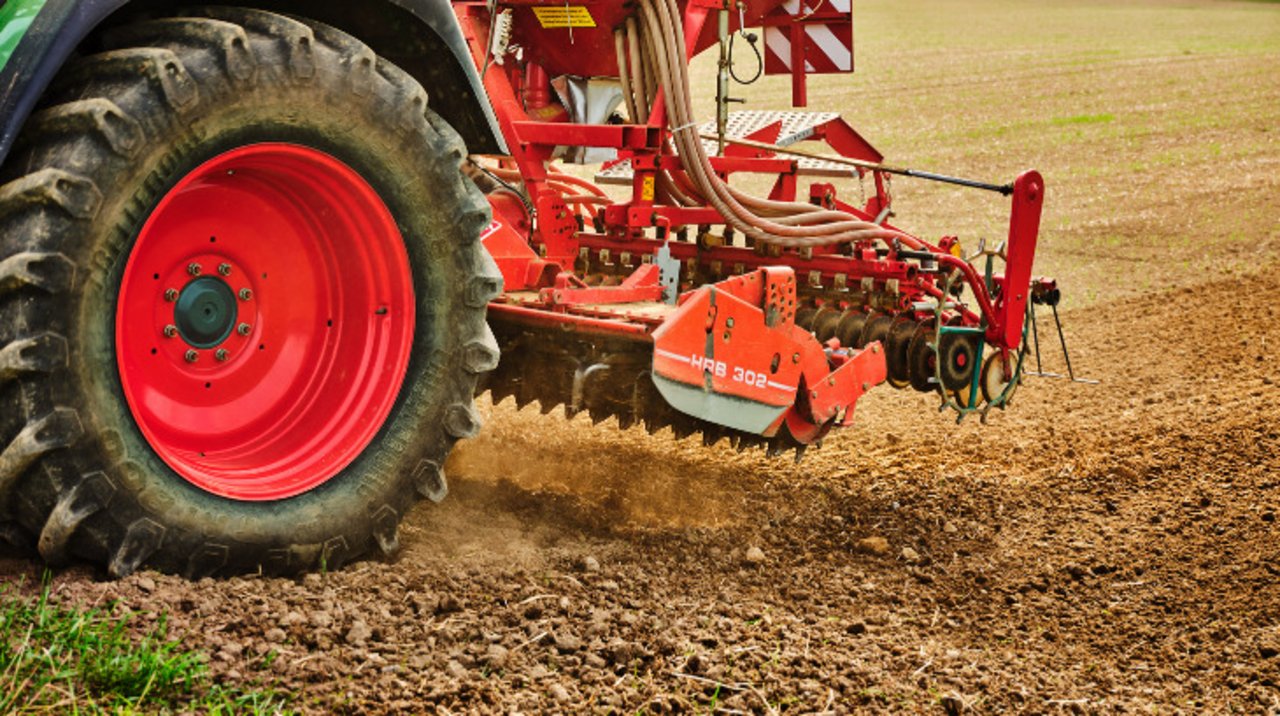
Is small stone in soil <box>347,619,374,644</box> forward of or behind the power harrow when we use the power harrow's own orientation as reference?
forward

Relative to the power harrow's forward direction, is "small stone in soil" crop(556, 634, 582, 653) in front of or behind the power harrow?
in front

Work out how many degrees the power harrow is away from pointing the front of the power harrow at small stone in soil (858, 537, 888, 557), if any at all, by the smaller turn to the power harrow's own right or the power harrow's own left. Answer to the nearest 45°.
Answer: approximately 90° to the power harrow's own left

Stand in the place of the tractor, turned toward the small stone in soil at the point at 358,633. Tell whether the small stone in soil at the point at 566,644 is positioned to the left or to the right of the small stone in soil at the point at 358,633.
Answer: left

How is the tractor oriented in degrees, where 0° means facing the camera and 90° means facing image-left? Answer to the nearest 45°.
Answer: approximately 45°

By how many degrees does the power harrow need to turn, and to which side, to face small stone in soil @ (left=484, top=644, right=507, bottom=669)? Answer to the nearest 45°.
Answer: approximately 45° to its left

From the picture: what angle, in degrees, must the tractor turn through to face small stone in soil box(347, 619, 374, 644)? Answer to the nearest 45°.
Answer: approximately 45° to its left

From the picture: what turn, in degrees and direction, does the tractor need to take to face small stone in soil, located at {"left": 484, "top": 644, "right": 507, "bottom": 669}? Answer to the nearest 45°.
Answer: approximately 45° to its left

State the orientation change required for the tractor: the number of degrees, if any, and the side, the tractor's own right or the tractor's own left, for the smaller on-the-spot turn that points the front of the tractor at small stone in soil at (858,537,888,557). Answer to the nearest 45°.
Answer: approximately 180°
